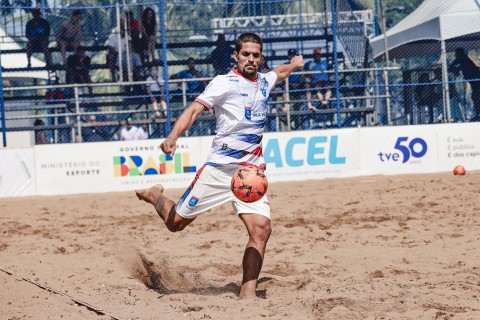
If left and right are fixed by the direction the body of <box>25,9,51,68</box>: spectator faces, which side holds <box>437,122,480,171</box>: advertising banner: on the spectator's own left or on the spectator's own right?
on the spectator's own left

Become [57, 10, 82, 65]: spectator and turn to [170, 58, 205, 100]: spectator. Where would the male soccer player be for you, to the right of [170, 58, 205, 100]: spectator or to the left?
right

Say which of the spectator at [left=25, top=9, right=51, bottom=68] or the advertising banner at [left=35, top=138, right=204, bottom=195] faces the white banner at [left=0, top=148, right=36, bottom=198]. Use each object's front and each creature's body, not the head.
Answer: the spectator

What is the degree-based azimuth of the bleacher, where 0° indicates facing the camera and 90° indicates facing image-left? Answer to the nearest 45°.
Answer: approximately 0°

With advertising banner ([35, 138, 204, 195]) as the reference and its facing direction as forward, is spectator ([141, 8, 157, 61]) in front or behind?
behind

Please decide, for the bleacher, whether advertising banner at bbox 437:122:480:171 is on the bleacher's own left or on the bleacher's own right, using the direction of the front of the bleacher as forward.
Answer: on the bleacher's own left
